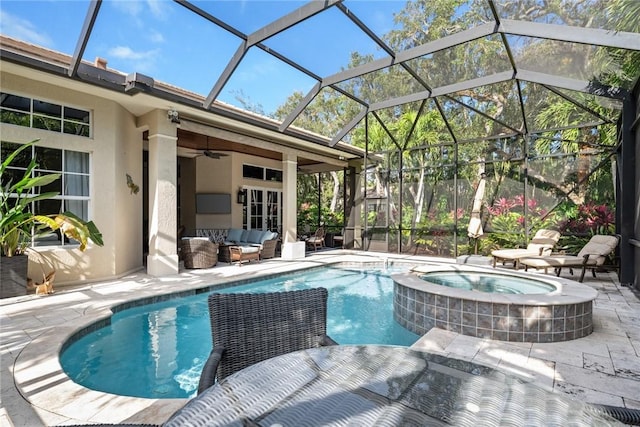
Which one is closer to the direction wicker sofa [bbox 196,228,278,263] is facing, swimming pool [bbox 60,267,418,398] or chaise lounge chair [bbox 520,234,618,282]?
the swimming pool

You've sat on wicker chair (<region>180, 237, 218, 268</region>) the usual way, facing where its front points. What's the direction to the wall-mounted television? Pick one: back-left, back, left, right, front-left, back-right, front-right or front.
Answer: front-left

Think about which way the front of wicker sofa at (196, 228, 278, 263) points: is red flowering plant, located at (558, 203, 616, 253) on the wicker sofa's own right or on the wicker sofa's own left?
on the wicker sofa's own left

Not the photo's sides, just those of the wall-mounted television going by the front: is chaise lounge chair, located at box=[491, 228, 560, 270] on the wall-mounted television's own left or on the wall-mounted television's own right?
on the wall-mounted television's own left

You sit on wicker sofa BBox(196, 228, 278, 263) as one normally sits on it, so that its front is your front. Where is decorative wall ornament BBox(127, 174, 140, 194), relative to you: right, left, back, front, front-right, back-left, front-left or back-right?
front

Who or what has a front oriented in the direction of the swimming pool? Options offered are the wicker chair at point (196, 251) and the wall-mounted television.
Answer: the wall-mounted television

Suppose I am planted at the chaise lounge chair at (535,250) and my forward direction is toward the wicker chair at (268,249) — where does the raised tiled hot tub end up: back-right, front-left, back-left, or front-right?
front-left

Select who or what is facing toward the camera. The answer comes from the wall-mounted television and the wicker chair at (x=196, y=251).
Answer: the wall-mounted television

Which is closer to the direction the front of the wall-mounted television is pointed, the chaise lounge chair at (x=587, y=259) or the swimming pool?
the swimming pool

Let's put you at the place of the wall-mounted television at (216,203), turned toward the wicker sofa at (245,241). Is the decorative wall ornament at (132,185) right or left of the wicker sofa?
right

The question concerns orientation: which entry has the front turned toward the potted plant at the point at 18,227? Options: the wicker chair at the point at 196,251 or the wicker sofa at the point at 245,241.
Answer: the wicker sofa

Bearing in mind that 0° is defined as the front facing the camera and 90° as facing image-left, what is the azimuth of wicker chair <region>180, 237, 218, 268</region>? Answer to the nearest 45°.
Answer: approximately 225°

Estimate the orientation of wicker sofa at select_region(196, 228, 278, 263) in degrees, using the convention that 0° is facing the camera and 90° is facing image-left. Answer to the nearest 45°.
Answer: approximately 45°

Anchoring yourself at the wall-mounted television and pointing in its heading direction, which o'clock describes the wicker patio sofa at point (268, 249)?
The wicker patio sofa is roughly at 11 o'clock from the wall-mounted television.

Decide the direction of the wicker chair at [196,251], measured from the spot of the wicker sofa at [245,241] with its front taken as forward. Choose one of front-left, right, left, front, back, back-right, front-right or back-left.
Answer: front

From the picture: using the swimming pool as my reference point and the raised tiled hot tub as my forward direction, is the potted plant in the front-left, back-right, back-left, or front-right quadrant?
back-left

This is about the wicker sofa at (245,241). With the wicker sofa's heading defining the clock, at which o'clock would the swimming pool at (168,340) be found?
The swimming pool is roughly at 11 o'clock from the wicker sofa.

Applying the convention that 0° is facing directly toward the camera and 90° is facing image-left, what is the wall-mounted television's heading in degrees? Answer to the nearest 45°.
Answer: approximately 0°
